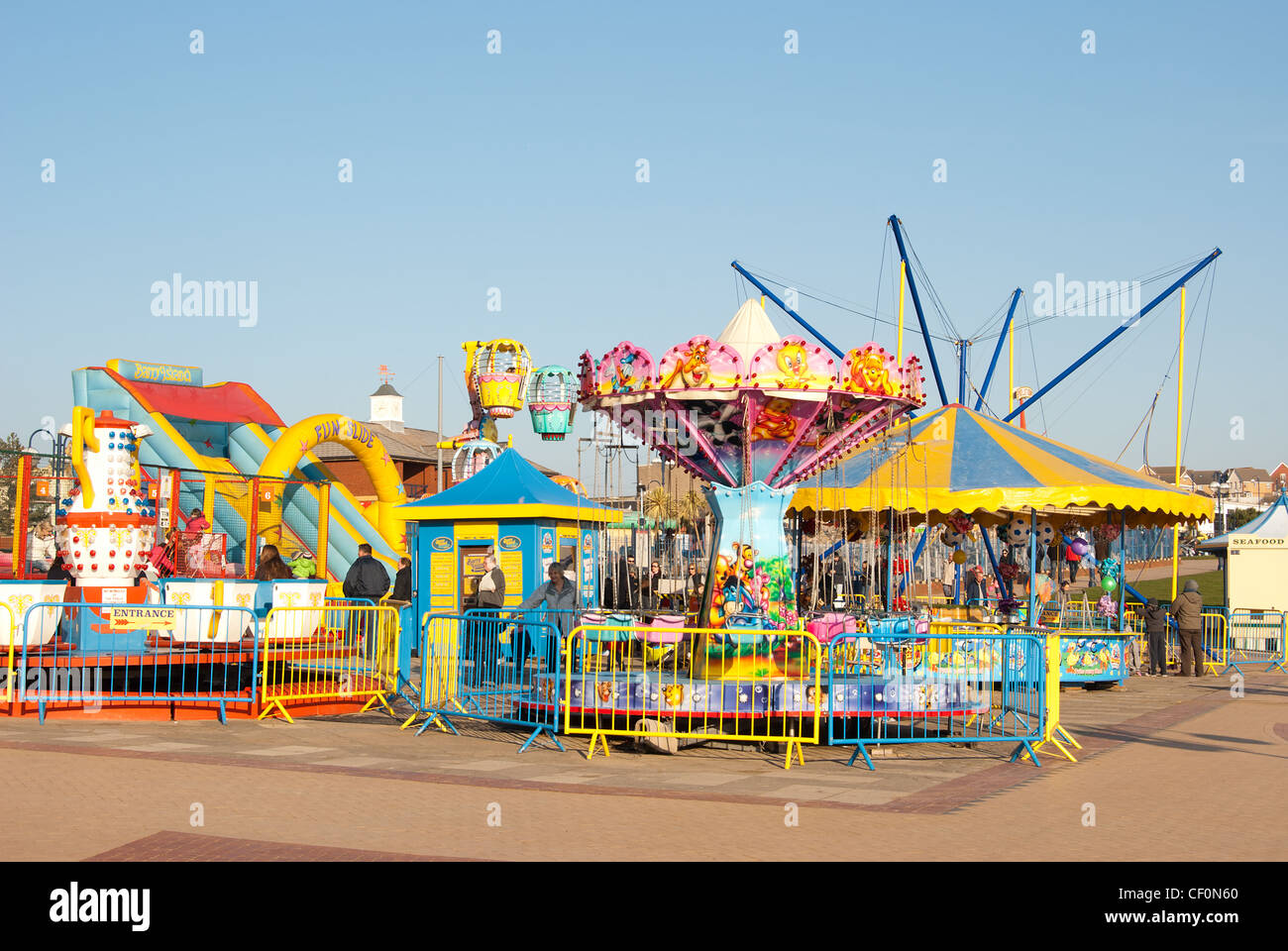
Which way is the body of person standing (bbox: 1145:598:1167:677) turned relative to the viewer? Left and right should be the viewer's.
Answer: facing away from the viewer

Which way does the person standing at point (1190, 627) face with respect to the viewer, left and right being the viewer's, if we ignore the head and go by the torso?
facing away from the viewer

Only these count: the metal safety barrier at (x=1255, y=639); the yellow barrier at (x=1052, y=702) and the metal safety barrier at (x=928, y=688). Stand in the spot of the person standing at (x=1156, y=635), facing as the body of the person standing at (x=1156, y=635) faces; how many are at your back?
2

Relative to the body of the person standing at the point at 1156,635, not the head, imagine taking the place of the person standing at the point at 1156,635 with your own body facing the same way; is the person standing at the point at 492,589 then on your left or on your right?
on your left

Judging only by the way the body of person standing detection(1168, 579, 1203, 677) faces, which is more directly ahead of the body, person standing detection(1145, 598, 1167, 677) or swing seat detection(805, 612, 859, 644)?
the person standing

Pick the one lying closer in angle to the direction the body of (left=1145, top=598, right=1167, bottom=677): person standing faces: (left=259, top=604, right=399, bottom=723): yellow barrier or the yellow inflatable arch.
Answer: the yellow inflatable arch

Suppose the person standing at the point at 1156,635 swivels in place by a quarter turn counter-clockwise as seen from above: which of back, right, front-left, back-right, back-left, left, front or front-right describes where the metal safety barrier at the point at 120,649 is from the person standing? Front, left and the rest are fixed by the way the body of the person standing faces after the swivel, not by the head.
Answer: front-left
